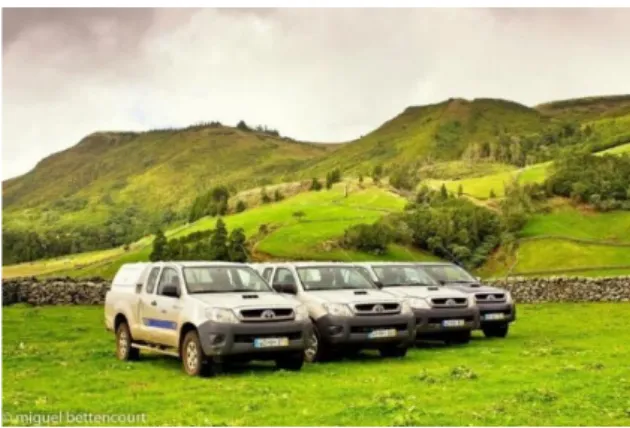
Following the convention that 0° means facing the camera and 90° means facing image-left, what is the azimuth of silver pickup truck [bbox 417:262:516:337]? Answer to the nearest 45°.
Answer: approximately 315°

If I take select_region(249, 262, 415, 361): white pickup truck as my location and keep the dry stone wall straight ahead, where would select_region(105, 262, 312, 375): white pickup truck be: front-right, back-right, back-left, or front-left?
back-left

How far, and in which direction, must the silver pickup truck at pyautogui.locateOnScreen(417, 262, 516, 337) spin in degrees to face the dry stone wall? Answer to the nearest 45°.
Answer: approximately 135° to its left

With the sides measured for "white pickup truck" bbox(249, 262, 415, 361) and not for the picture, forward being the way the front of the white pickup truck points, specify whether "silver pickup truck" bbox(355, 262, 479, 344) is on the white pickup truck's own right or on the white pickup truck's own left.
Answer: on the white pickup truck's own left

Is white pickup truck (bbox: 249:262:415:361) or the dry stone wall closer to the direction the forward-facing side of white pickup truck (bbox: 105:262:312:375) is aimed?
the white pickup truck

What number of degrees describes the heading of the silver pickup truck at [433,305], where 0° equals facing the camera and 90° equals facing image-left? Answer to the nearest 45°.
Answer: approximately 315°

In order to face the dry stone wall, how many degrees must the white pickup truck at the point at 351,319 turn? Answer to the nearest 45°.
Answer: approximately 135° to its left

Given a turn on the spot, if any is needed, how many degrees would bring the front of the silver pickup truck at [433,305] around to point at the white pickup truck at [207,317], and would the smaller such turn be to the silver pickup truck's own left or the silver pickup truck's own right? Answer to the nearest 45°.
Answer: approximately 90° to the silver pickup truck's own right

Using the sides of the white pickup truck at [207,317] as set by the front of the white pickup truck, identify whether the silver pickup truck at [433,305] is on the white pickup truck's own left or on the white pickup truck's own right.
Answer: on the white pickup truck's own left

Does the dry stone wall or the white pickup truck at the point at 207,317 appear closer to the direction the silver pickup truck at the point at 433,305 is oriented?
the white pickup truck

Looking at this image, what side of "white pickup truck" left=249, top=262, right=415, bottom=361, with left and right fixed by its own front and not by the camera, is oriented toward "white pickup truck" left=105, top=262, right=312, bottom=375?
right

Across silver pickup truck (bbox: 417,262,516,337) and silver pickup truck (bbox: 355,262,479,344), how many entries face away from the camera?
0
